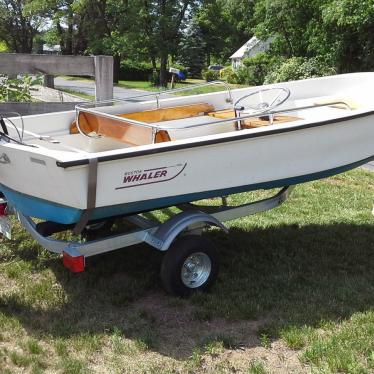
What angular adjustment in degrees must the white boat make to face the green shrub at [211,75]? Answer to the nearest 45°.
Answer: approximately 45° to its left

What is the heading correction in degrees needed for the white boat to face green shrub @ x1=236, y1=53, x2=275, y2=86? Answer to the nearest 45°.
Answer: approximately 45° to its left

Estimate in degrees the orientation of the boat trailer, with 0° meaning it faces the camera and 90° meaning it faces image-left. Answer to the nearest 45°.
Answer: approximately 225°

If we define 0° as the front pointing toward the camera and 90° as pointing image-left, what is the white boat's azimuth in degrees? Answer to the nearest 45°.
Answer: approximately 225°

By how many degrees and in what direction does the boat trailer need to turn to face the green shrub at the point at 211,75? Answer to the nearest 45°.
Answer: approximately 45° to its left
